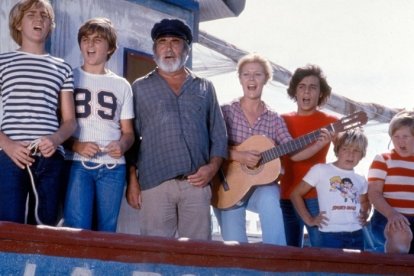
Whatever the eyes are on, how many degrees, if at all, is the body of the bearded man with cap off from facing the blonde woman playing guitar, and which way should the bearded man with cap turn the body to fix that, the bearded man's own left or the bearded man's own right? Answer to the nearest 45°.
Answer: approximately 135° to the bearded man's own left

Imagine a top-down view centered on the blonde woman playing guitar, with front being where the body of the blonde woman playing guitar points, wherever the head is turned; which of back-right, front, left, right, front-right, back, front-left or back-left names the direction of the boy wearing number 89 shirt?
front-right

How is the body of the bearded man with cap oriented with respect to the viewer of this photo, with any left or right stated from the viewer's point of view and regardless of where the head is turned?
facing the viewer

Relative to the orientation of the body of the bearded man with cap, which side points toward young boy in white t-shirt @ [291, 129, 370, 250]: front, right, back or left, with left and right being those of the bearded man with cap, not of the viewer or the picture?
left

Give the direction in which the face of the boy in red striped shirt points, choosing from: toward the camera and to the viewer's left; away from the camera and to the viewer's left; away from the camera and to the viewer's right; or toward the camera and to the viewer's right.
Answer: toward the camera and to the viewer's left

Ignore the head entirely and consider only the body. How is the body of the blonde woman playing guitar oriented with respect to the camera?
toward the camera

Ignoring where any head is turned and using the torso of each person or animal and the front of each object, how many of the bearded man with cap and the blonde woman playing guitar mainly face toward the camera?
2

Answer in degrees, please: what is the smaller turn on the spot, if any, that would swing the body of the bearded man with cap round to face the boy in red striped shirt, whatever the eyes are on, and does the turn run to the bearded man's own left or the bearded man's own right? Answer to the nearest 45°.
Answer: approximately 90° to the bearded man's own left

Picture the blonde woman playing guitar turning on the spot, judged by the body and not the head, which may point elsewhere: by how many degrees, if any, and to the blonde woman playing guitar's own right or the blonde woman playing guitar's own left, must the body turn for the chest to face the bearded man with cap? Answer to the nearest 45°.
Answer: approximately 45° to the blonde woman playing guitar's own right
